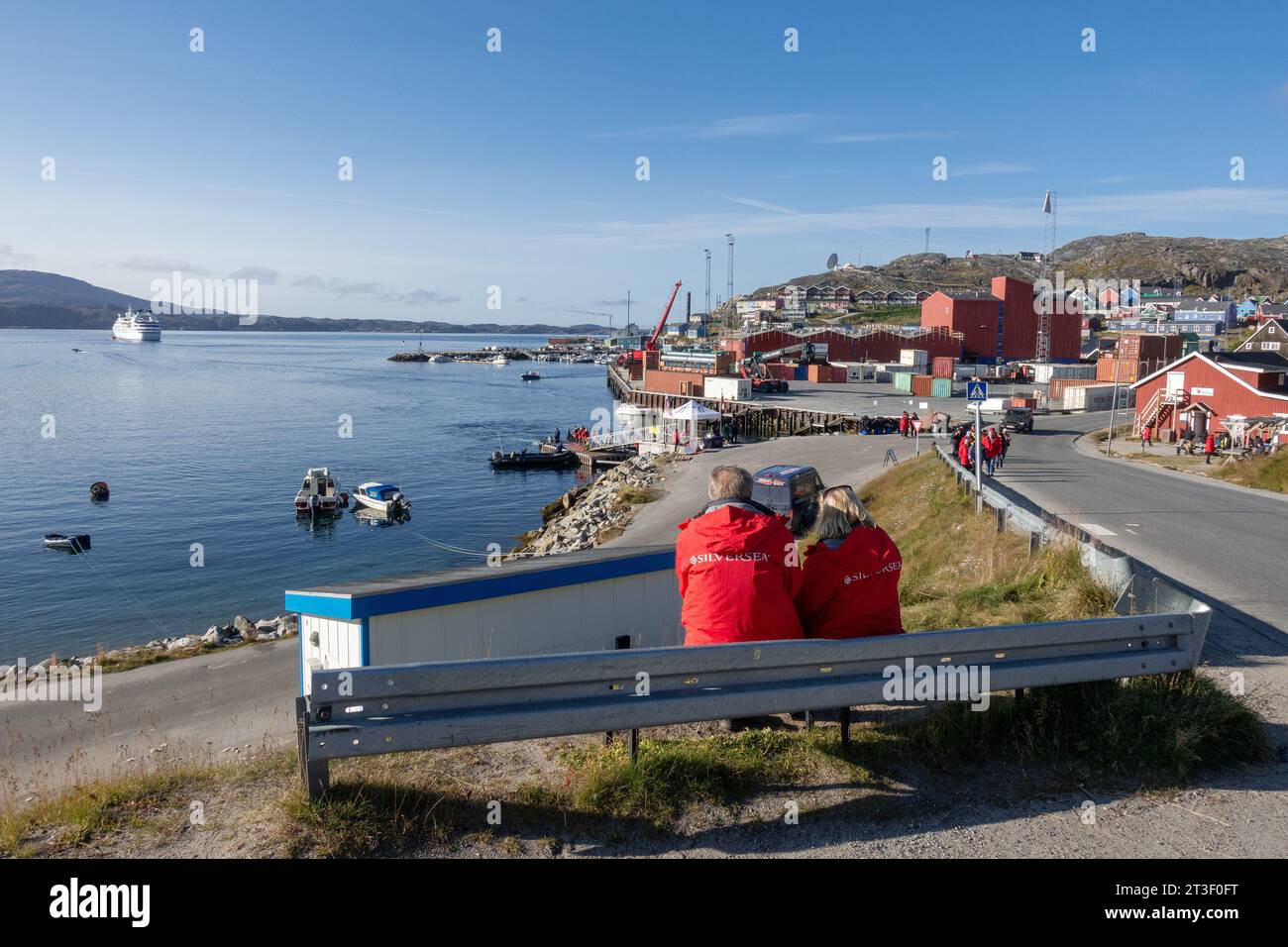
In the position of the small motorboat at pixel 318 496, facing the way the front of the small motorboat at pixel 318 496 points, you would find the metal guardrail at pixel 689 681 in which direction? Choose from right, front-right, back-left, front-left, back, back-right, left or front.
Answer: back

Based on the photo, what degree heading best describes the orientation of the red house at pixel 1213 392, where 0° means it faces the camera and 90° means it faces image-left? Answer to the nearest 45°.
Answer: approximately 45°

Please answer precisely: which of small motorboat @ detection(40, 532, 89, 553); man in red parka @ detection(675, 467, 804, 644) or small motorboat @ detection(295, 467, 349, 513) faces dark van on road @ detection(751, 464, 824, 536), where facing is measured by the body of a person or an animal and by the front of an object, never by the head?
the man in red parka

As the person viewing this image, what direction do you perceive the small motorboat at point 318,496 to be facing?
facing away from the viewer

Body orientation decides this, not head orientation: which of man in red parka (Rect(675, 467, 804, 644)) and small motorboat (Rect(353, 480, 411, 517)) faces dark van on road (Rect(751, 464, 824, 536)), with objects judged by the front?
the man in red parka

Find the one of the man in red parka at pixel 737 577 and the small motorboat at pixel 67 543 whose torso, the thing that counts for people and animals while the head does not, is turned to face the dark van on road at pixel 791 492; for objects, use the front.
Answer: the man in red parka

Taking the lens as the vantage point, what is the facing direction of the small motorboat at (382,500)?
facing away from the viewer and to the left of the viewer

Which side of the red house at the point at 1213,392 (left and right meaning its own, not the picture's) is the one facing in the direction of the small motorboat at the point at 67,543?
front

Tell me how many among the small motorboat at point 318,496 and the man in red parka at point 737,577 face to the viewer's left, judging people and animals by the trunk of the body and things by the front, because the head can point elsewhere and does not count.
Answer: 0

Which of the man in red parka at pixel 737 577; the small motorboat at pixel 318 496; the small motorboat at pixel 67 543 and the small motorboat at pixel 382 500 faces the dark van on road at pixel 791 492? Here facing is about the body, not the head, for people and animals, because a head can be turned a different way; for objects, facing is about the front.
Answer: the man in red parka

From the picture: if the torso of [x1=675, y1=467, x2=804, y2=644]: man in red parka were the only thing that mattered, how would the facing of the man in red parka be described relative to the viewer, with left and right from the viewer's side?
facing away from the viewer

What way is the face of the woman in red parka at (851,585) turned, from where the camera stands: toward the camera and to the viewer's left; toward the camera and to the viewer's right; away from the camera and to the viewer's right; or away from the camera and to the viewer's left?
away from the camera and to the viewer's left

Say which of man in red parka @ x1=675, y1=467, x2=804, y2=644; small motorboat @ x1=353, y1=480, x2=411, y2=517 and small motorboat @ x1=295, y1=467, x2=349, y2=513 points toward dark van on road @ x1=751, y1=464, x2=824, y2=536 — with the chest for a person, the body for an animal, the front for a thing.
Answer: the man in red parka
